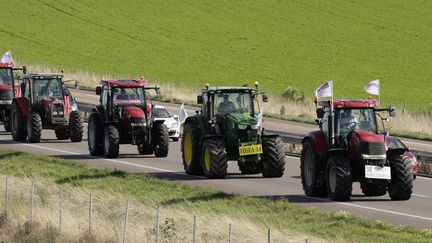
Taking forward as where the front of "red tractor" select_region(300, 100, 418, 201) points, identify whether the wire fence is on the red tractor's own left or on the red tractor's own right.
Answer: on the red tractor's own right

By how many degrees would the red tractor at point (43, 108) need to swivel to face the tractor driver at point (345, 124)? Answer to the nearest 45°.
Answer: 0° — it already faces them

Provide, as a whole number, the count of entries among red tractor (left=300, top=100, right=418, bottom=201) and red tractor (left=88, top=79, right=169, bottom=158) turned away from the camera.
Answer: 0

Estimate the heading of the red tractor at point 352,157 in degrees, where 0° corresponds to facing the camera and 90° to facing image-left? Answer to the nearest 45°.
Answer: approximately 315°

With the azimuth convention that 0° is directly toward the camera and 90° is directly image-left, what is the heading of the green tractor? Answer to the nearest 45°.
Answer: approximately 315°

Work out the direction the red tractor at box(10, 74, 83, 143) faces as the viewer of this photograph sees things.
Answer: facing the viewer and to the right of the viewer

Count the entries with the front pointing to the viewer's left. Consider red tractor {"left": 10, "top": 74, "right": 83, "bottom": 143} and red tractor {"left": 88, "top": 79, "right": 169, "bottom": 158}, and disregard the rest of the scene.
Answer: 0

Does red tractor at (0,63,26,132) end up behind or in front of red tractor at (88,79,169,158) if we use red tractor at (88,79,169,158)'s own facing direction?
behind
